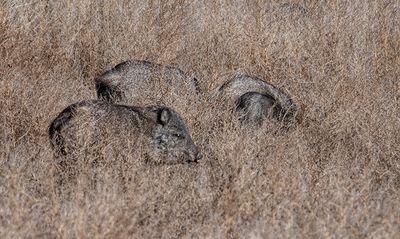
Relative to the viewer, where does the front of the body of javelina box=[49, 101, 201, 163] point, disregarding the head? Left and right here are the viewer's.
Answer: facing to the right of the viewer
